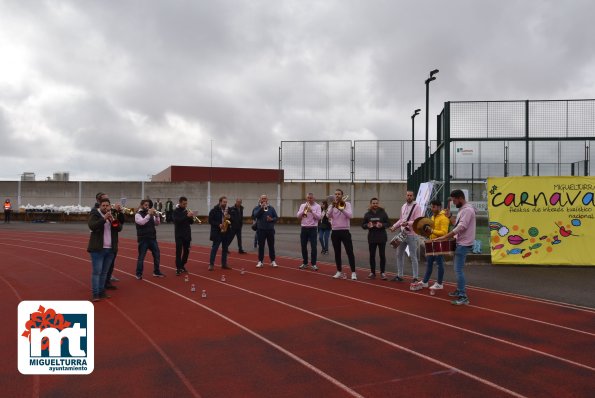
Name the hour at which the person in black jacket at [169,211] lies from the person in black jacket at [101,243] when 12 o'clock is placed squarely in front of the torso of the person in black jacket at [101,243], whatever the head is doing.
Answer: the person in black jacket at [169,211] is roughly at 8 o'clock from the person in black jacket at [101,243].

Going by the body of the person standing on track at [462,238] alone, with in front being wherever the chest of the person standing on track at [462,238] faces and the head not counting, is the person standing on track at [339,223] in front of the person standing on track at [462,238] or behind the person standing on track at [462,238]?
in front

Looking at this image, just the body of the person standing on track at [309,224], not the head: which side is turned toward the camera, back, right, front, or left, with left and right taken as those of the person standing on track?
front

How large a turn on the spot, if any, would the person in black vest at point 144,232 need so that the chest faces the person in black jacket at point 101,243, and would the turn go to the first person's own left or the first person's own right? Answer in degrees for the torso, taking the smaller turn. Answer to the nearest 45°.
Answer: approximately 45° to the first person's own right

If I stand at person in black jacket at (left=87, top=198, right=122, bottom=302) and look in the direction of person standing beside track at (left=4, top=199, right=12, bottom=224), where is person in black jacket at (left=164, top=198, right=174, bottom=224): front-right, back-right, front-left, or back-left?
front-right

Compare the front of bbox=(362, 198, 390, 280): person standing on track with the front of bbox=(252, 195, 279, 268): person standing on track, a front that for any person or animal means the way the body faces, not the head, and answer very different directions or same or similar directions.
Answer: same or similar directions

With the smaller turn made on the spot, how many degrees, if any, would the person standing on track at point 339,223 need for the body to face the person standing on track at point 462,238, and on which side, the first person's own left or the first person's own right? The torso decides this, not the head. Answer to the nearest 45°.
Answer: approximately 45° to the first person's own left

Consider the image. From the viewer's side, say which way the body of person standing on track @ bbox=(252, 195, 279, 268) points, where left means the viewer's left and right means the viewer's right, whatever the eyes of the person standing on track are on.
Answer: facing the viewer

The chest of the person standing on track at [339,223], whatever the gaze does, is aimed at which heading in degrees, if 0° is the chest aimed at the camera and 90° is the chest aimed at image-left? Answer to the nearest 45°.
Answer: approximately 0°

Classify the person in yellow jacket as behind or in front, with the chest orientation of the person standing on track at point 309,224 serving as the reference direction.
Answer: in front

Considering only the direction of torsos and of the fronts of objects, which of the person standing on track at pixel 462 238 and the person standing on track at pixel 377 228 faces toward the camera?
the person standing on track at pixel 377 228
